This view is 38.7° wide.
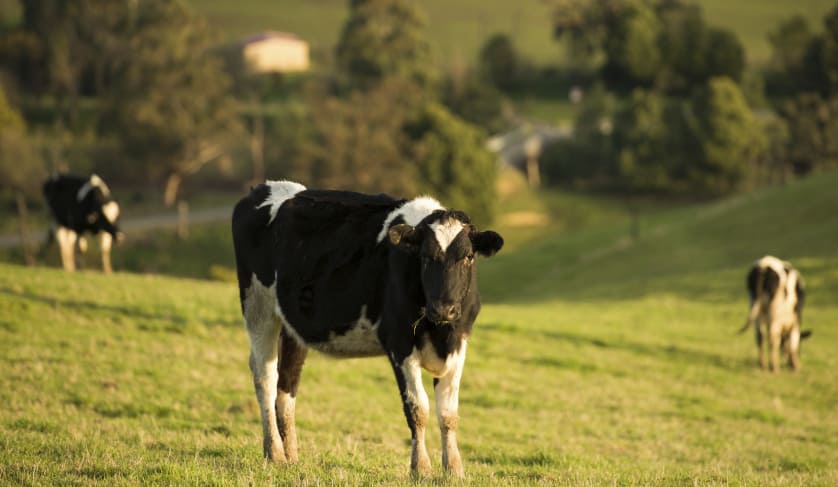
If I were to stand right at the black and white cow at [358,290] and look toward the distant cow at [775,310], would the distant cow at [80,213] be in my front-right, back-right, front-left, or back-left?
front-left

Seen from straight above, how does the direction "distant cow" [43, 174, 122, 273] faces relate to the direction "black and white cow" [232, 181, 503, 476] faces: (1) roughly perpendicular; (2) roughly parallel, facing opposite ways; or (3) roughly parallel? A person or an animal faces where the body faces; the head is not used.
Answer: roughly parallel

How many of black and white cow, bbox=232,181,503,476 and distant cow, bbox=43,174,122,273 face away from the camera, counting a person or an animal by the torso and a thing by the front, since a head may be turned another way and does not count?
0

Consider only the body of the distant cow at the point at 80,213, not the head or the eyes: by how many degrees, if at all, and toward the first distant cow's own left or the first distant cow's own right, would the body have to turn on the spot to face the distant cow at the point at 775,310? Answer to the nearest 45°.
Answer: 0° — it already faces it

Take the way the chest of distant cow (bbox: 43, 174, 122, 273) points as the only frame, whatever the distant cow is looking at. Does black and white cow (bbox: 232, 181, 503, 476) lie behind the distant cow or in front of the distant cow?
in front

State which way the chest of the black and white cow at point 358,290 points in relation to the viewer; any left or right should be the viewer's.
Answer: facing the viewer and to the right of the viewer

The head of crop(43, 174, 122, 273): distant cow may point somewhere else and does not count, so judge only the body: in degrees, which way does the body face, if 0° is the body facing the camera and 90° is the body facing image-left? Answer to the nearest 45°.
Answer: approximately 315°

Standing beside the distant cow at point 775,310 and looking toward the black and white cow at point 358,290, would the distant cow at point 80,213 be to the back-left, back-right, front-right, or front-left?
front-right

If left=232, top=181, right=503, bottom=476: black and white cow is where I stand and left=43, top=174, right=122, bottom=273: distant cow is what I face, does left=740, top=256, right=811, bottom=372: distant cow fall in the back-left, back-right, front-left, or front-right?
front-right
